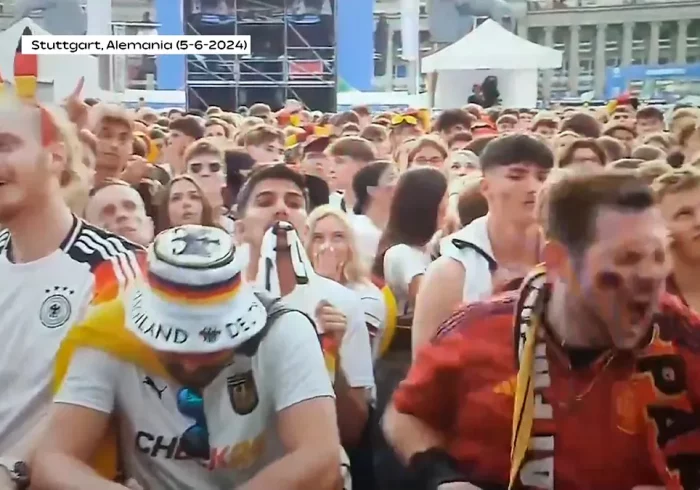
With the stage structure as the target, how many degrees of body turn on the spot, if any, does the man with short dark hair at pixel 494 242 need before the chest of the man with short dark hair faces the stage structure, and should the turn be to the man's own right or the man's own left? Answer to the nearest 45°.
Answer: approximately 135° to the man's own left

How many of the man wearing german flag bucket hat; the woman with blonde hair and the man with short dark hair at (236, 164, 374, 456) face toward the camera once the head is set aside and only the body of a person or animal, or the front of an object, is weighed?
3

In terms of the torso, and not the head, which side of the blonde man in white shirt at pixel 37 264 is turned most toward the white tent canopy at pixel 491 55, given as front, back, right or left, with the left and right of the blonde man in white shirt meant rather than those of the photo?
back

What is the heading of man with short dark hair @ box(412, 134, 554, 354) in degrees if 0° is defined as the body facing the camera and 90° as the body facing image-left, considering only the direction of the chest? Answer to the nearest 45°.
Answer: approximately 315°

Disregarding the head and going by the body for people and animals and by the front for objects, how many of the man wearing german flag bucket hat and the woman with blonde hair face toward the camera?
2

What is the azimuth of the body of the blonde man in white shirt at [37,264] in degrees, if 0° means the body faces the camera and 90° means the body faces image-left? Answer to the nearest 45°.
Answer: approximately 45°

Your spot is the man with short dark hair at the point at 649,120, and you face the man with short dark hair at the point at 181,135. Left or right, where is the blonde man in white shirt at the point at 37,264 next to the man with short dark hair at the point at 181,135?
left

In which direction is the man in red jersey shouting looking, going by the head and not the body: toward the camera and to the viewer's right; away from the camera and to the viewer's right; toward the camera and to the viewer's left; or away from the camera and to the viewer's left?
toward the camera and to the viewer's right

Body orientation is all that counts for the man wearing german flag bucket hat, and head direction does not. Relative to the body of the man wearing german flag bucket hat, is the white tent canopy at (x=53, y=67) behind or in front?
behind

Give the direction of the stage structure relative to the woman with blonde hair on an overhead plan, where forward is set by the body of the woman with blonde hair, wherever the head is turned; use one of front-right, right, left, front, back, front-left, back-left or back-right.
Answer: back

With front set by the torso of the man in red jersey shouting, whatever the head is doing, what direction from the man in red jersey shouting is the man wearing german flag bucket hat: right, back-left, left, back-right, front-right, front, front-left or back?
back-right

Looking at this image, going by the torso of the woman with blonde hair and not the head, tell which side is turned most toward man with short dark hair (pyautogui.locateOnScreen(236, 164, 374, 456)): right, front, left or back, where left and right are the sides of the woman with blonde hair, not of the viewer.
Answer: front

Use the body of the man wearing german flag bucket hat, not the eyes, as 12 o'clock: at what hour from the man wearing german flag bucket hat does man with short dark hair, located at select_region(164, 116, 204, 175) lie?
The man with short dark hair is roughly at 6 o'clock from the man wearing german flag bucket hat.
